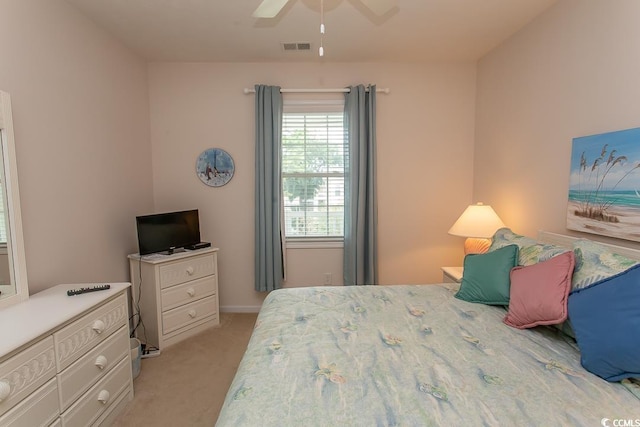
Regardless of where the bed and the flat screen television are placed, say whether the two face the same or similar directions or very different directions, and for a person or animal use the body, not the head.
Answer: very different directions

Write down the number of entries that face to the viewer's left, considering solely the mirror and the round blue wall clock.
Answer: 0

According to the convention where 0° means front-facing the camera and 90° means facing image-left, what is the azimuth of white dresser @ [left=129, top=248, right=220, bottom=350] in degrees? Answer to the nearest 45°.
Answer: approximately 315°

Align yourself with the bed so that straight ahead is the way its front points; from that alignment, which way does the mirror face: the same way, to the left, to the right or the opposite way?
the opposite way

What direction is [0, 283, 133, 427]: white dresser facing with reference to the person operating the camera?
facing the viewer and to the right of the viewer

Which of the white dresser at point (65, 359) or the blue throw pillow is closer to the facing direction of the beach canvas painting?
the white dresser

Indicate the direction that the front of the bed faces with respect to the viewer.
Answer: facing to the left of the viewer

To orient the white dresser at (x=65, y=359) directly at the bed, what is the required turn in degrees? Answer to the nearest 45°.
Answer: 0° — it already faces it

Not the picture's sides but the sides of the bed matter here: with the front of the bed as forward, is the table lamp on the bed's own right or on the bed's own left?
on the bed's own right

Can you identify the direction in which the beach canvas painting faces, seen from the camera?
facing the viewer and to the left of the viewer

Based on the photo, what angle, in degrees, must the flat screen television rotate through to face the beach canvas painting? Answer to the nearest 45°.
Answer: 0° — it already faces it

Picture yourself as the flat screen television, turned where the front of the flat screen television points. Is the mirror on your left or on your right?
on your right

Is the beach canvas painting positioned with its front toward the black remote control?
yes

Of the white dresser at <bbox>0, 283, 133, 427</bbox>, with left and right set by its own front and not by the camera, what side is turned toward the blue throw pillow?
front

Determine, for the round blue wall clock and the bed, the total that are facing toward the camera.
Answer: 1

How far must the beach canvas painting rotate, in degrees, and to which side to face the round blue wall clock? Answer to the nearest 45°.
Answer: approximately 45° to its right

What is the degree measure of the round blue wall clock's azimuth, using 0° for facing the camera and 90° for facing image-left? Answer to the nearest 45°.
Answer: approximately 0°
